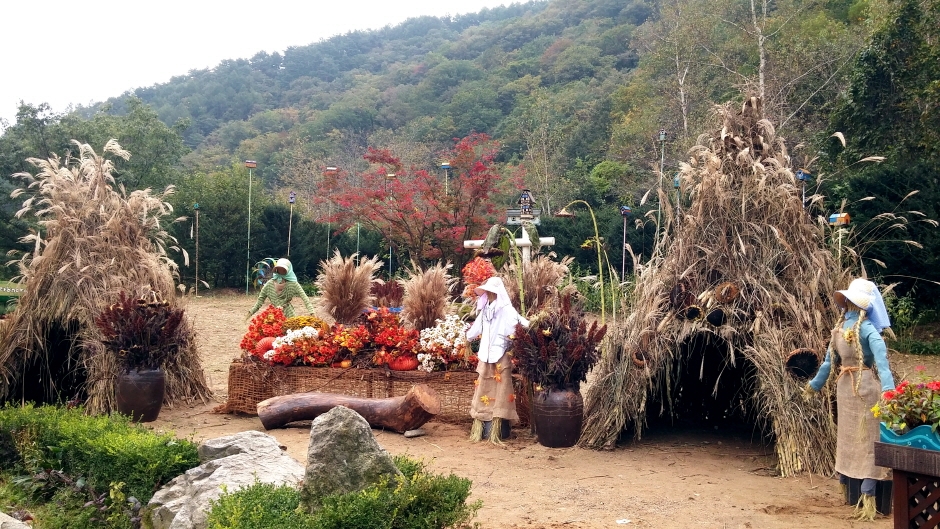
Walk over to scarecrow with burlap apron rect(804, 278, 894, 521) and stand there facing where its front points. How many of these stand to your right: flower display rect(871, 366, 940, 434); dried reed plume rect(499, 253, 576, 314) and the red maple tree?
2

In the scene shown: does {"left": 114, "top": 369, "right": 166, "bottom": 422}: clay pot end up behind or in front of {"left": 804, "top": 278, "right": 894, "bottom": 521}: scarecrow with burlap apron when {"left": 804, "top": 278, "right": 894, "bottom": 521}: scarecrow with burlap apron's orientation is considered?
in front

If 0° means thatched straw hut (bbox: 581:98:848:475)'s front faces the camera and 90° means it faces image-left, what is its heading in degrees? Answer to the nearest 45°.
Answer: approximately 0°

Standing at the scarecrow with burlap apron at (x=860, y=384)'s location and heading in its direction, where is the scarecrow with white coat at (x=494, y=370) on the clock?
the scarecrow with white coat at (x=494, y=370) is roughly at 2 o'clock from the scarecrow with burlap apron at (x=860, y=384).

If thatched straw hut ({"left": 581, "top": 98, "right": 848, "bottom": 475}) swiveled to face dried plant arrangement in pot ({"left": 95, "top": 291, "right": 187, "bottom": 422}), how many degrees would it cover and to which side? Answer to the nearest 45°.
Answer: approximately 90° to its right

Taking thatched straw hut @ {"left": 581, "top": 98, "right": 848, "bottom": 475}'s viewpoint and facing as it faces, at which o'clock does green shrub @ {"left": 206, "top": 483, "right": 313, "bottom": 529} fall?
The green shrub is roughly at 1 o'clock from the thatched straw hut.

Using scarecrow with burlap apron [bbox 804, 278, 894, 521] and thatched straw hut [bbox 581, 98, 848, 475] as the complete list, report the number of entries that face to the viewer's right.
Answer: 0

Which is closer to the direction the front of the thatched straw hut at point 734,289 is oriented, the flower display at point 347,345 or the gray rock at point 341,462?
the gray rock

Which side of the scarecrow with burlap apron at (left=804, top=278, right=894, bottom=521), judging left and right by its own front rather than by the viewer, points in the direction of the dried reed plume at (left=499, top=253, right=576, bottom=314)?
right

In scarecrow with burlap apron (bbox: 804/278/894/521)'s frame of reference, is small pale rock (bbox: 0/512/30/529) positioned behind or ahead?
ahead

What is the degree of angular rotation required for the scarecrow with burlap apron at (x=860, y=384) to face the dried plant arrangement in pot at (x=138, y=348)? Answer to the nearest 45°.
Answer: approximately 45° to its right

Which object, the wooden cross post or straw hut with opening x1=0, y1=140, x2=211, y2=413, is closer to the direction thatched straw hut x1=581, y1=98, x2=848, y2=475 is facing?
the straw hut with opening

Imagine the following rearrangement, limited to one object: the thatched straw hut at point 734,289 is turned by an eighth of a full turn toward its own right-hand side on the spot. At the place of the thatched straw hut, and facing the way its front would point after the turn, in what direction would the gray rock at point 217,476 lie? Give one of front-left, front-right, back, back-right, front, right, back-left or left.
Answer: front

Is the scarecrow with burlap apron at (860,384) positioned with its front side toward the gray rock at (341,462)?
yes

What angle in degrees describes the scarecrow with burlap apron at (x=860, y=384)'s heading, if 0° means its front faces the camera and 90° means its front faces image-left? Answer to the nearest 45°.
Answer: approximately 45°
